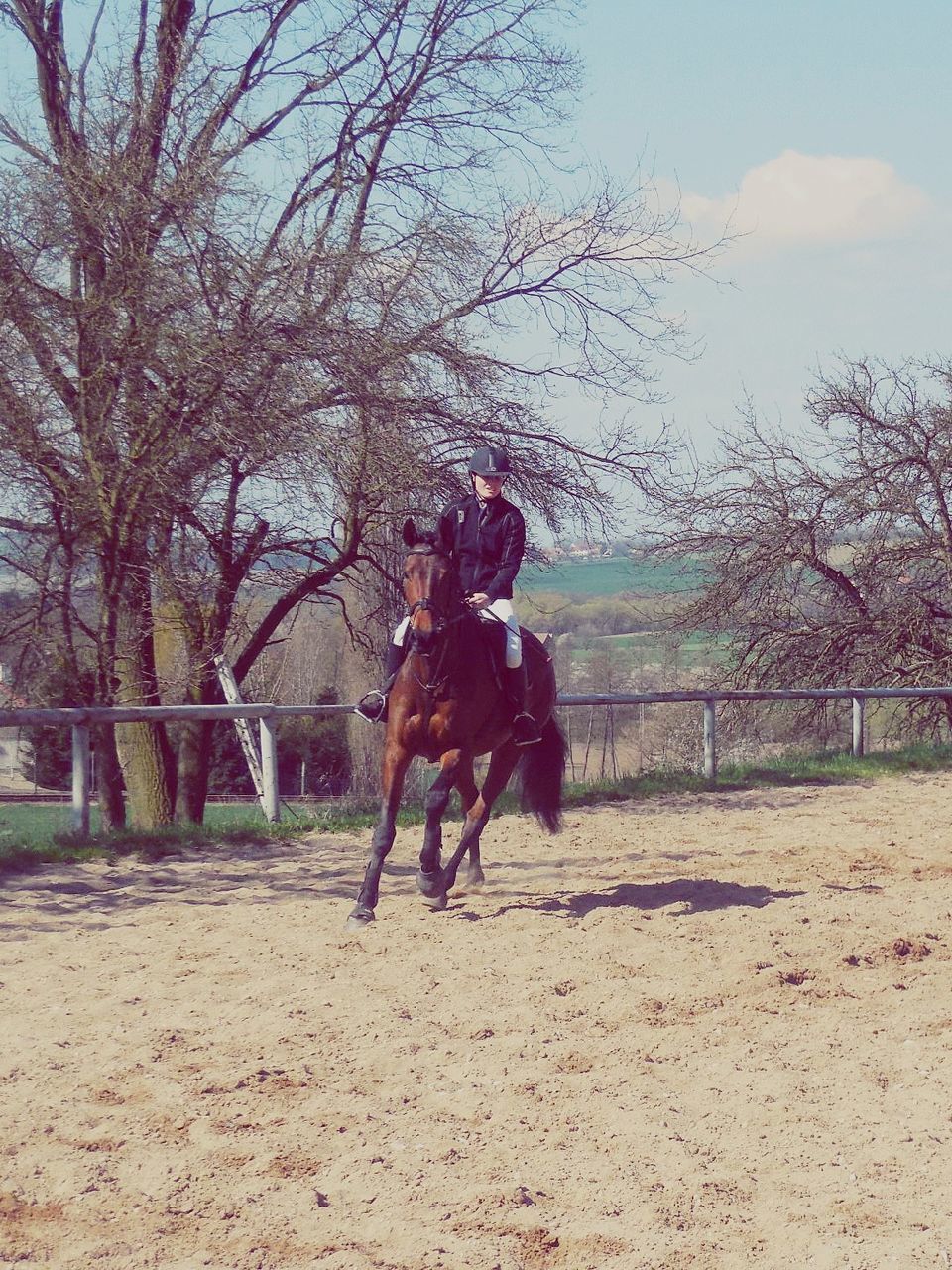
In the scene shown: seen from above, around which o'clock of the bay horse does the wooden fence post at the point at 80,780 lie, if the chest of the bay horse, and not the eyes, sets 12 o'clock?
The wooden fence post is roughly at 3 o'clock from the bay horse.

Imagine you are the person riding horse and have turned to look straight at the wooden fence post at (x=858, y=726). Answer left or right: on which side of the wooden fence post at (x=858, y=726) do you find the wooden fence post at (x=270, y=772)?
left

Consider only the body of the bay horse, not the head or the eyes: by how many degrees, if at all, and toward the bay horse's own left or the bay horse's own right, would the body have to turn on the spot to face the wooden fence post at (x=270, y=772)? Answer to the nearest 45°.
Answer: approximately 135° to the bay horse's own right

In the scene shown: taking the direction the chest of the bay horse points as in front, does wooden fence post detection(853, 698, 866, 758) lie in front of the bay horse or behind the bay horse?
behind

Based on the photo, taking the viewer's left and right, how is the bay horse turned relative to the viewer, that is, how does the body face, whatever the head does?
facing the viewer and to the left of the viewer

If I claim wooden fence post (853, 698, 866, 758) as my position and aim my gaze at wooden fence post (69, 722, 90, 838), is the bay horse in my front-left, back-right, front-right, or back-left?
front-left

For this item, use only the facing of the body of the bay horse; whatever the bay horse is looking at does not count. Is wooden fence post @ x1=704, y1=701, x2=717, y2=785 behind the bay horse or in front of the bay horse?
behind
